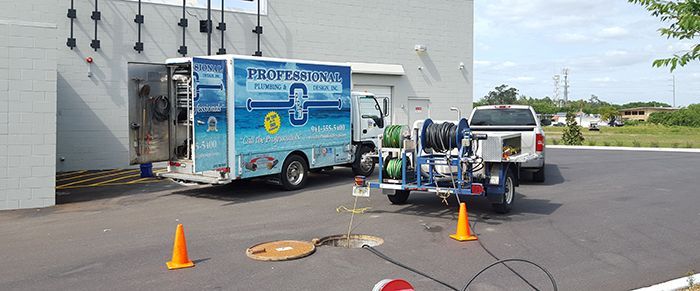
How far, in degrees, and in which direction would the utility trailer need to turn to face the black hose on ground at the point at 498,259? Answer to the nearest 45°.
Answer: approximately 135° to its right

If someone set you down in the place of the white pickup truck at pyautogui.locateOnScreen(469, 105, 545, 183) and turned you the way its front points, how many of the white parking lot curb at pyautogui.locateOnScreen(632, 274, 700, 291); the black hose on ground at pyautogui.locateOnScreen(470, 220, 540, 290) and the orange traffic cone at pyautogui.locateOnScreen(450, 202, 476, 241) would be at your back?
3

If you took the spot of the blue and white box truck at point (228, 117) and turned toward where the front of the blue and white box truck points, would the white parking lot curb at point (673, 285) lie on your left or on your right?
on your right

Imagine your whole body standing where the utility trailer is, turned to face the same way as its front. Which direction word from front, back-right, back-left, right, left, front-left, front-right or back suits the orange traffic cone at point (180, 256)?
back

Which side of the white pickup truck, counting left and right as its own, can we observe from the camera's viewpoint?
back

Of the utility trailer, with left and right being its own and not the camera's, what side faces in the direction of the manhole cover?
back

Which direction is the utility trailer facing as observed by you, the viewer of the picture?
facing away from the viewer and to the right of the viewer

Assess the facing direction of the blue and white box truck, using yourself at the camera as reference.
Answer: facing away from the viewer and to the right of the viewer

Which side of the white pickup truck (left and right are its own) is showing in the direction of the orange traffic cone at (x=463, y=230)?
back

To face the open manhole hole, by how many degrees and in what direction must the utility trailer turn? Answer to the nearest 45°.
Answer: approximately 180°
